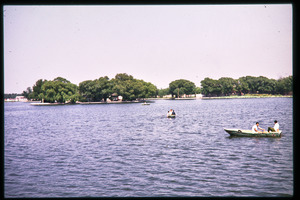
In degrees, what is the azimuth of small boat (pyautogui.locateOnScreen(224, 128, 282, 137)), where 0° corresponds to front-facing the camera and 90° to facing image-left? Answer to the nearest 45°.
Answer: approximately 90°
